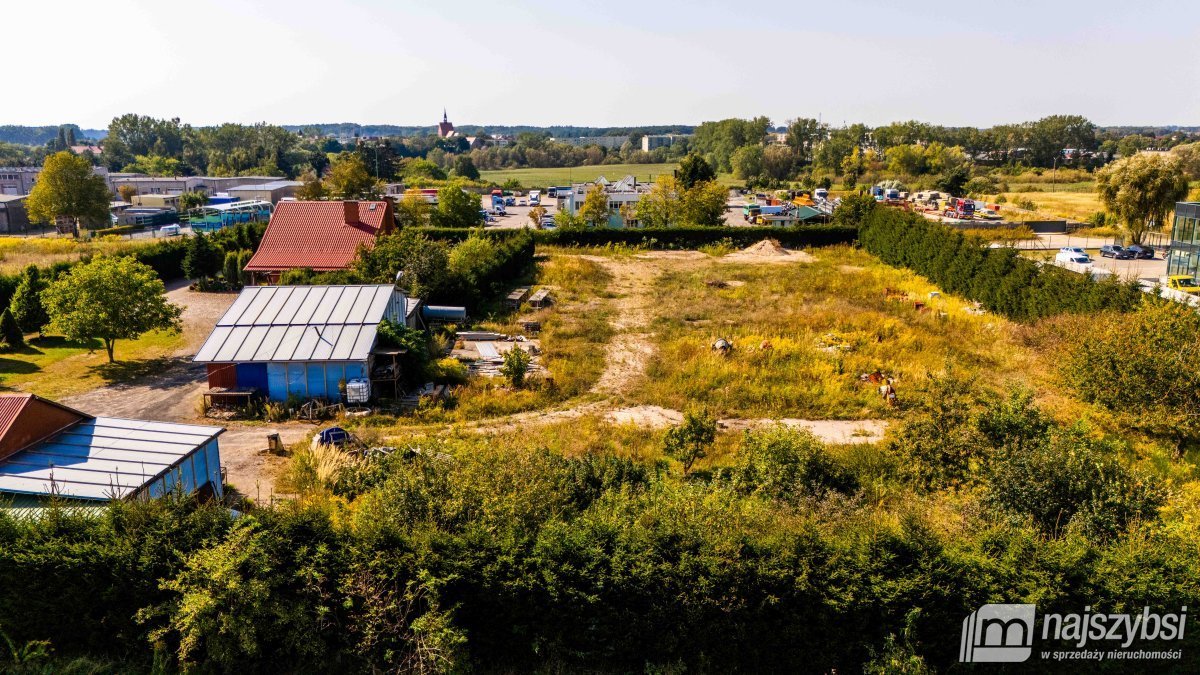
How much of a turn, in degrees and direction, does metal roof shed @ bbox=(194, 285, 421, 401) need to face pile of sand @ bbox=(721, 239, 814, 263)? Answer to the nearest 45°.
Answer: approximately 135° to its left

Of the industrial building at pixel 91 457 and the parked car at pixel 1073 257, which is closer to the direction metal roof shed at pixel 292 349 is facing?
the industrial building

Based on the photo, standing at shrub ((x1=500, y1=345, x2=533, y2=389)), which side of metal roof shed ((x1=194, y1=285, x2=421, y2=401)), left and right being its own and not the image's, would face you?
left

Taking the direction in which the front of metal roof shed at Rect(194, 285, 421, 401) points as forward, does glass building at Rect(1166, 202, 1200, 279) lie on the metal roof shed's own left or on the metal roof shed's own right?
on the metal roof shed's own left

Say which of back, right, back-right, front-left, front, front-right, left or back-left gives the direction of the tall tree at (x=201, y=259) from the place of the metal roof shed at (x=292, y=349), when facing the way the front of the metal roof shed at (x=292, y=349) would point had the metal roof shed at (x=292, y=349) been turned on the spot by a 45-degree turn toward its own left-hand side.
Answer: back-left

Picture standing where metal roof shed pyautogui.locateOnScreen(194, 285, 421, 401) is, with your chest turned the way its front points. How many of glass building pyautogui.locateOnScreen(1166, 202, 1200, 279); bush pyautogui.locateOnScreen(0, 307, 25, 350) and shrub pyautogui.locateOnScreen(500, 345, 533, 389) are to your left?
2

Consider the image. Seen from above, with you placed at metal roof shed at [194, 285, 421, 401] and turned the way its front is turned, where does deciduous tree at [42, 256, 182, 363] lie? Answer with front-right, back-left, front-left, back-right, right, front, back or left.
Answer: back-right

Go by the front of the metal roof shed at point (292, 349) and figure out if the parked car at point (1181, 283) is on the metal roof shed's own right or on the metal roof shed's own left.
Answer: on the metal roof shed's own left

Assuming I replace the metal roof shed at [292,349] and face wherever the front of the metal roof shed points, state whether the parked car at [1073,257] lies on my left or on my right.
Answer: on my left

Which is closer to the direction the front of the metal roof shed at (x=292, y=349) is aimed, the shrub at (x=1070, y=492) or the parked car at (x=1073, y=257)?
the shrub

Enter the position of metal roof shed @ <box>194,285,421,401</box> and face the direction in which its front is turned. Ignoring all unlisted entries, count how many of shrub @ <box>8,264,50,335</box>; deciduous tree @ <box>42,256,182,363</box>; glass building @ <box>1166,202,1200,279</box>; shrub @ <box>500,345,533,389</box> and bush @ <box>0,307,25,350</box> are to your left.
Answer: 2

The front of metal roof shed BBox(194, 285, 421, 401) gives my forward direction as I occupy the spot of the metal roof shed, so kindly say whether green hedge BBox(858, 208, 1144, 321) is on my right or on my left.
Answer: on my left

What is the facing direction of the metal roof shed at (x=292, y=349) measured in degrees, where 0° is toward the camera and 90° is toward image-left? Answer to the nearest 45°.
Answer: approximately 0°
